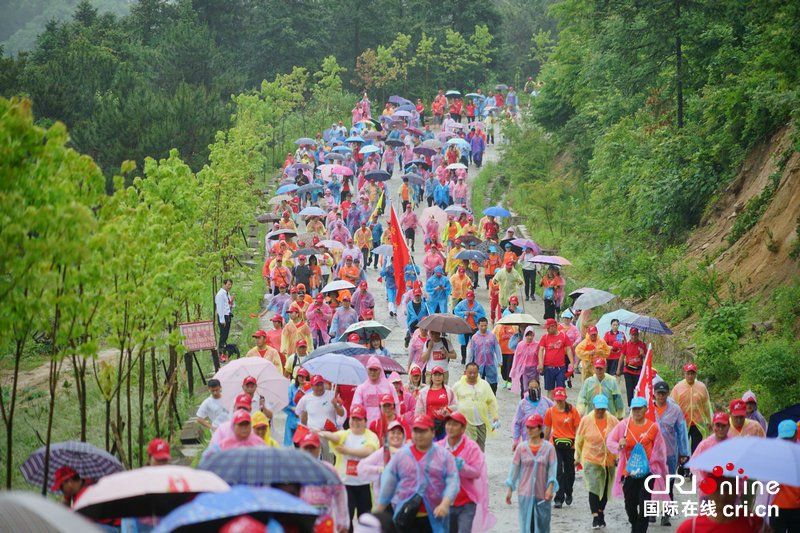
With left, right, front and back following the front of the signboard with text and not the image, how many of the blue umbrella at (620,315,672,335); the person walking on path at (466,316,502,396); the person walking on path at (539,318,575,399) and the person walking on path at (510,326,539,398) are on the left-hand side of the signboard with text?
4

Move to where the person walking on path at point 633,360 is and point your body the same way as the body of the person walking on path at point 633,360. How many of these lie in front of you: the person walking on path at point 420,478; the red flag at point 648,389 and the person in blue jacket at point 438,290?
2

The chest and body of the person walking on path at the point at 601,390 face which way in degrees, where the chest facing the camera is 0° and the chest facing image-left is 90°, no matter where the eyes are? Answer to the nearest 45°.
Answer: approximately 0°

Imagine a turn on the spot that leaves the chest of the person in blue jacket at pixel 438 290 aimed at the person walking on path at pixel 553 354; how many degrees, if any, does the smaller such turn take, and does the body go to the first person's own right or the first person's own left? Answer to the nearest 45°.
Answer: approximately 45° to the first person's own left

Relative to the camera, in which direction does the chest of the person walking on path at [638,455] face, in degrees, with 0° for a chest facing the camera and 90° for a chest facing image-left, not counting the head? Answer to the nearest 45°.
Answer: approximately 0°

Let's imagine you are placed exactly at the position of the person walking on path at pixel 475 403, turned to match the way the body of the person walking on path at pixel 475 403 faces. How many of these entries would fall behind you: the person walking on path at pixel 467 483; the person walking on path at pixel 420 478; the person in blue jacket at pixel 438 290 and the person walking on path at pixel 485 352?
2

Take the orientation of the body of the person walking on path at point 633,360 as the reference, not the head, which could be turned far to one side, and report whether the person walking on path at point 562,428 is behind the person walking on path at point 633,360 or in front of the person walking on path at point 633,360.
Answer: in front

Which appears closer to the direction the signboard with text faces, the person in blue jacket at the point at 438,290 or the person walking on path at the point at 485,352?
the person walking on path

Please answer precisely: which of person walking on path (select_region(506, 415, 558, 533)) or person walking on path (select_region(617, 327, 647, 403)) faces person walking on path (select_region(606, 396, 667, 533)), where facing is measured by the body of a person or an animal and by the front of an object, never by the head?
person walking on path (select_region(617, 327, 647, 403))
